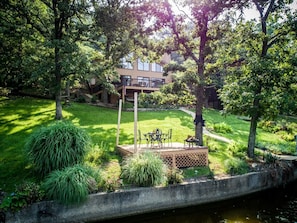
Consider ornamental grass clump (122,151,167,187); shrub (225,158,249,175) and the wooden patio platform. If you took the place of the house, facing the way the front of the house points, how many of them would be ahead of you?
3

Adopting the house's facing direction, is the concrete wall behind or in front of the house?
in front

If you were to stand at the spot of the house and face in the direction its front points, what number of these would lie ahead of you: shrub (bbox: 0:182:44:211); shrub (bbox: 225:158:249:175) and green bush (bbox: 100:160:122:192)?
3

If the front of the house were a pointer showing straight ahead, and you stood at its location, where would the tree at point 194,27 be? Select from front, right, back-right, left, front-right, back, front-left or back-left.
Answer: front

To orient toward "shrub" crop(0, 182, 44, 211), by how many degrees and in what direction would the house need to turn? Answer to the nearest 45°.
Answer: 0° — it already faces it

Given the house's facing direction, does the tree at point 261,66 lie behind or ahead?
ahead

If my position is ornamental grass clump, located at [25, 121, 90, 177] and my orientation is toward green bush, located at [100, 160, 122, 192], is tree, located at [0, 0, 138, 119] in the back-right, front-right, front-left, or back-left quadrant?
back-left

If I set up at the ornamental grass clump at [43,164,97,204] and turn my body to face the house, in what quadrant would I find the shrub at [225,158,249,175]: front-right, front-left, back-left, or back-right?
front-right

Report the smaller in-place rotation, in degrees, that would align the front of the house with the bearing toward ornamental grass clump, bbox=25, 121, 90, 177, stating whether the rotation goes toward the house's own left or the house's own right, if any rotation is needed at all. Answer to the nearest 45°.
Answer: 0° — it already faces it

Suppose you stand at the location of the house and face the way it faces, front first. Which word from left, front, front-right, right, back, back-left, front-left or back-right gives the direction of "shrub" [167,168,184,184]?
front

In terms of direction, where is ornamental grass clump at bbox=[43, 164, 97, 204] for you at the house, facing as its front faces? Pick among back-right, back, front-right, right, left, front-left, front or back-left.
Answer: front

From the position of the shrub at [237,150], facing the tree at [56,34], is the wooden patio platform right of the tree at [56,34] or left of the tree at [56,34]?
left

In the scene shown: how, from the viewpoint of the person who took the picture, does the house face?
facing the viewer

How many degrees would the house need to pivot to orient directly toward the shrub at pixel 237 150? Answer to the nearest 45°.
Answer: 0° — it already faces it

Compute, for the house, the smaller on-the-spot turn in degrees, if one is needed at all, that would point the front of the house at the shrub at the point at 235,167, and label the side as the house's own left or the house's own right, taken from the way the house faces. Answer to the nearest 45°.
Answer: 0° — it already faces it

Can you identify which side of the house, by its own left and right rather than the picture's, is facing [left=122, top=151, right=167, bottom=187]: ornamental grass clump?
front

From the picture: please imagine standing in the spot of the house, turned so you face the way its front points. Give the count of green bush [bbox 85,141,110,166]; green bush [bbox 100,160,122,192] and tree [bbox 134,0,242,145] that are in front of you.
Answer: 3

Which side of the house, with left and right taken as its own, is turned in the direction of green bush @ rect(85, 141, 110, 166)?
front
